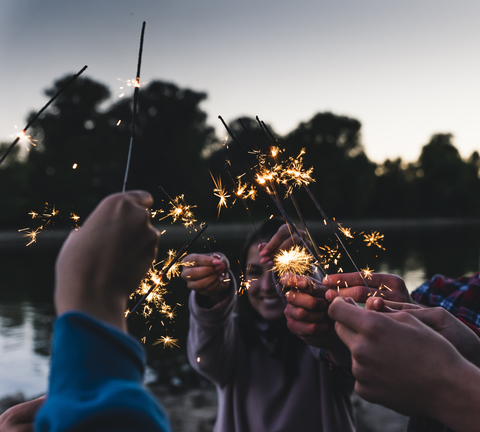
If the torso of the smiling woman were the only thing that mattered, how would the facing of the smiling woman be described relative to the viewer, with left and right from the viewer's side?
facing the viewer

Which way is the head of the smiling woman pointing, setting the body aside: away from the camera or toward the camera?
toward the camera
